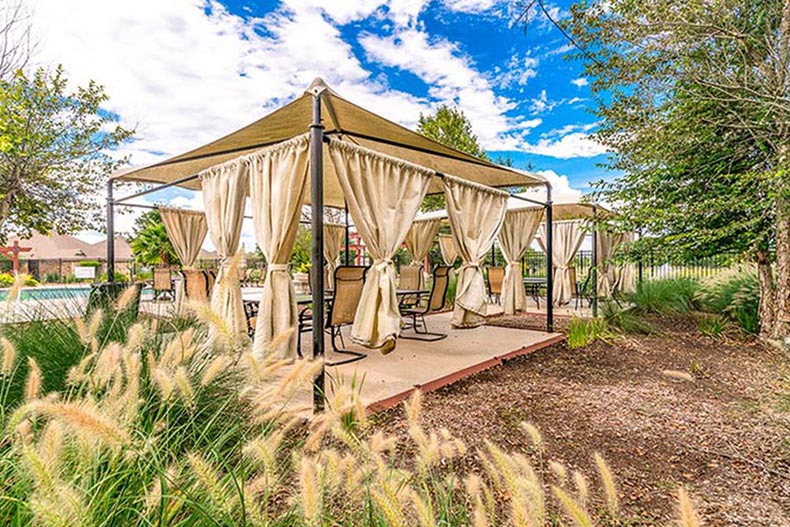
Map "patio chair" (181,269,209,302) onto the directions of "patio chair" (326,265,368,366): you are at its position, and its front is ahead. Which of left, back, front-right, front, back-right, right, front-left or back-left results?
front

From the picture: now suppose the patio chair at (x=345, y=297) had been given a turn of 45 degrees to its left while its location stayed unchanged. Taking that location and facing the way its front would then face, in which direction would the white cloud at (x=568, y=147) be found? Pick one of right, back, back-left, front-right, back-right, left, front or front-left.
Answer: back-right

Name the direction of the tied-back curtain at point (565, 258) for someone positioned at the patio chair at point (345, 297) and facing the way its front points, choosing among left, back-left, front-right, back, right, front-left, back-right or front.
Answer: right

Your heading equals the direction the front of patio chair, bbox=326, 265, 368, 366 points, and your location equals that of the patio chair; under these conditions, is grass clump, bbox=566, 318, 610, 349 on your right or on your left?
on your right

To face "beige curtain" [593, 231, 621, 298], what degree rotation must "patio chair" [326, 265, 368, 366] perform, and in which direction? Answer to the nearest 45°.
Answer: approximately 90° to its right

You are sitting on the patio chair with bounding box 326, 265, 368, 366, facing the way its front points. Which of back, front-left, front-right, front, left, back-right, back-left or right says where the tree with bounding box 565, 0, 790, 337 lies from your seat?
back-right

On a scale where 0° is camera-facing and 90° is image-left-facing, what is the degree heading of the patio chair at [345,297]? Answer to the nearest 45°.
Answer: approximately 135°

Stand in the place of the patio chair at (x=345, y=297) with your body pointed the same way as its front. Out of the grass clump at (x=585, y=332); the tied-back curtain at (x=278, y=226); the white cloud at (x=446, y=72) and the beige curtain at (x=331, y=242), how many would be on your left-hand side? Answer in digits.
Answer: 1

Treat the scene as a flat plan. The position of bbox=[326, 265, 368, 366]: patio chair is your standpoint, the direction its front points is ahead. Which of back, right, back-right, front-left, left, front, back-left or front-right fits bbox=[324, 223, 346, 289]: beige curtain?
front-right

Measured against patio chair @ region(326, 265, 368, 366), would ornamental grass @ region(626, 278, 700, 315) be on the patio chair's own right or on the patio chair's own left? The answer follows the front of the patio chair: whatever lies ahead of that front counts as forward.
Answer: on the patio chair's own right
